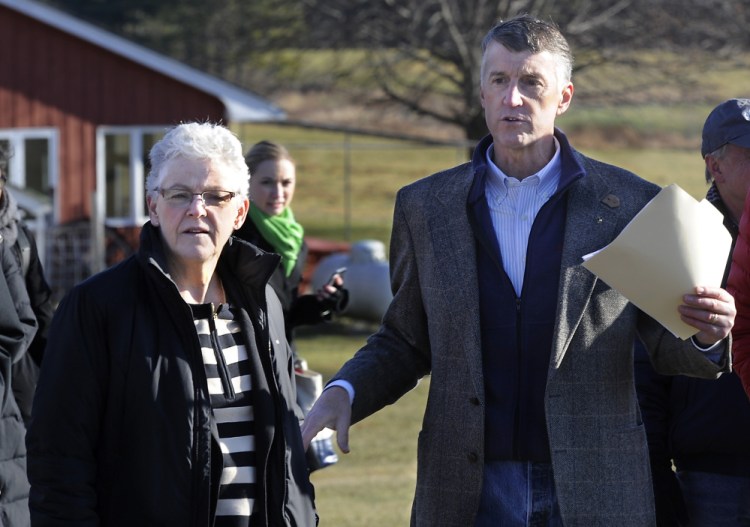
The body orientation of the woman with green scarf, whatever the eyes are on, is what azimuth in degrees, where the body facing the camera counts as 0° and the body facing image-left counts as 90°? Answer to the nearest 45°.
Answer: approximately 315°

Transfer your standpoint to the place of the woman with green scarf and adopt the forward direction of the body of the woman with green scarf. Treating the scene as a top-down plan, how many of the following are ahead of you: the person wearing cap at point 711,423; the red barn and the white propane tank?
1

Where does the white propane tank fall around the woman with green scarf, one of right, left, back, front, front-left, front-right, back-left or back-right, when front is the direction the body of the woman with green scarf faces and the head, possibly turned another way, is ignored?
back-left

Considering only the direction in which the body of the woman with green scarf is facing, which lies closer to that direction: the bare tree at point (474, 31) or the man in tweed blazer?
the man in tweed blazer

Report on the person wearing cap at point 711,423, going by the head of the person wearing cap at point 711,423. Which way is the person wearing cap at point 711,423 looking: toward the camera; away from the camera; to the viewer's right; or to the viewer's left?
to the viewer's left
